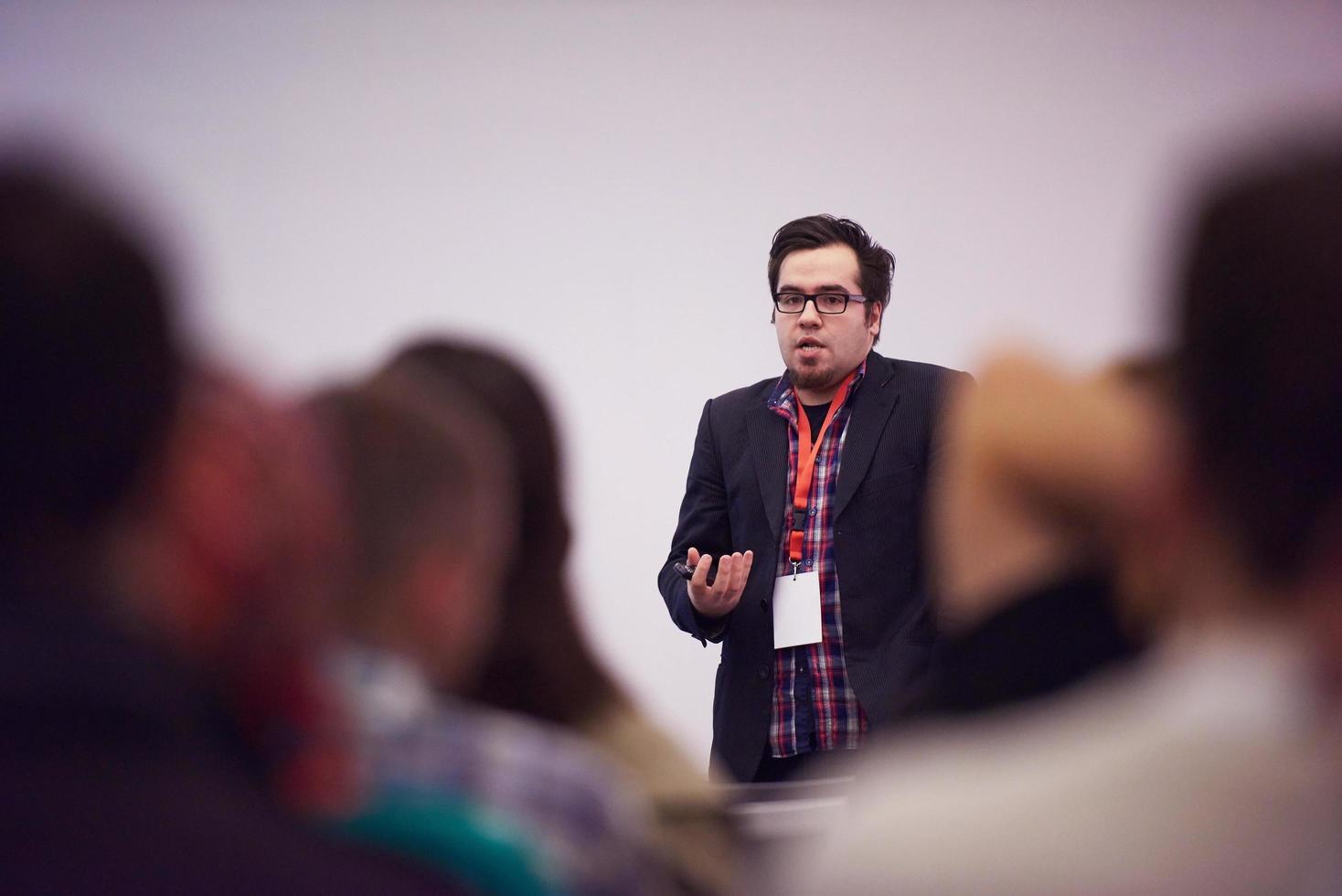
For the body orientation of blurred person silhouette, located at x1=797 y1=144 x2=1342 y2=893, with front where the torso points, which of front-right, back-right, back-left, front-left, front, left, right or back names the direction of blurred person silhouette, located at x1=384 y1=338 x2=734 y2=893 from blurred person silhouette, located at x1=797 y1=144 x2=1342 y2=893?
front-left

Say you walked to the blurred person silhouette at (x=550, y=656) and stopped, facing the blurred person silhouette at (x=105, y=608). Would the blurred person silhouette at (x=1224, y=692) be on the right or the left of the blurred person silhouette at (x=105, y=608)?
left

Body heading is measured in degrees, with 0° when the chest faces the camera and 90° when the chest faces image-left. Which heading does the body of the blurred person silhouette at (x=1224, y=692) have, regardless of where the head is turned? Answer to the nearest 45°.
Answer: approximately 180°

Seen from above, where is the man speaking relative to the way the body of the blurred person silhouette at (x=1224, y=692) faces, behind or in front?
in front
